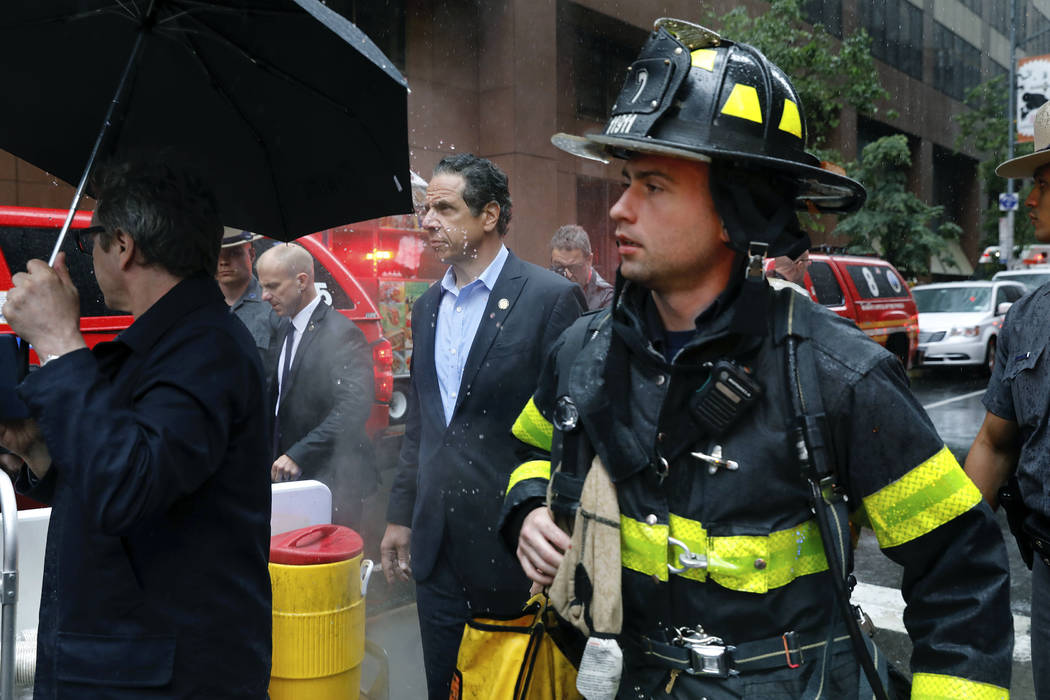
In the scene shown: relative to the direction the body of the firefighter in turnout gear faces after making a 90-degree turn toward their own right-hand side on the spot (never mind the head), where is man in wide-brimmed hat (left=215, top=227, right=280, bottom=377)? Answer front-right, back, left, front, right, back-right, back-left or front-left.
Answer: front

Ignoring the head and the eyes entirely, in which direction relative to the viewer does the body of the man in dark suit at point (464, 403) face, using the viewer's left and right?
facing the viewer and to the left of the viewer

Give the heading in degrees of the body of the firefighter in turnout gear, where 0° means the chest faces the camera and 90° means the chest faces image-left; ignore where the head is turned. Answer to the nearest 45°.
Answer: approximately 45°

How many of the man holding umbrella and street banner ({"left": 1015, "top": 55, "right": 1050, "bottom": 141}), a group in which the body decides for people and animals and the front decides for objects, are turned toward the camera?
1

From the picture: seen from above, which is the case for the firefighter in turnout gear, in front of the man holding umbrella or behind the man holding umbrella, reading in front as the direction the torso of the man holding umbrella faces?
behind

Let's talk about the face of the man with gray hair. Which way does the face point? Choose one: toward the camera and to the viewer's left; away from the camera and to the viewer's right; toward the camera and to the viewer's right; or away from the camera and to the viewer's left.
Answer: toward the camera and to the viewer's left

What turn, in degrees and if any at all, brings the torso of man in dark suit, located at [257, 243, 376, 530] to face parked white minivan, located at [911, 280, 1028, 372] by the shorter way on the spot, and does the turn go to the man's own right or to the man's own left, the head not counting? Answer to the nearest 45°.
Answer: approximately 180°

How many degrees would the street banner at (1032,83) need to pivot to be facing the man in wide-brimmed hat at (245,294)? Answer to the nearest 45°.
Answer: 0° — it already faces them

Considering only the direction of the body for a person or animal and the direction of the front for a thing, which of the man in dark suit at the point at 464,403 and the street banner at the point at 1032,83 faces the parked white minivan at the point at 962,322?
the street banner

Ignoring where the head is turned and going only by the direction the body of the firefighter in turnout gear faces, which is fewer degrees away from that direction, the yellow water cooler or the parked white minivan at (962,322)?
the yellow water cooler

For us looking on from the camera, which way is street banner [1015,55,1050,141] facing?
facing the viewer
